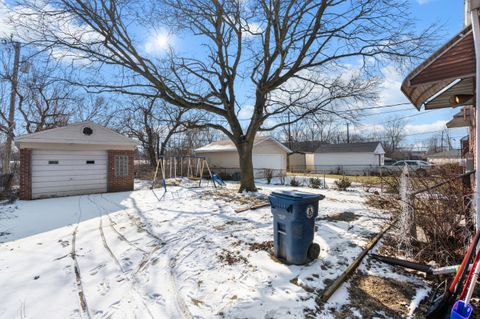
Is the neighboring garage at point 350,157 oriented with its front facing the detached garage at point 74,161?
no

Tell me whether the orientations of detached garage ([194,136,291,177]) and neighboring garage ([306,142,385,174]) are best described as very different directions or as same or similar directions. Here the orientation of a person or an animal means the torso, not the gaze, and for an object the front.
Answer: same or similar directions

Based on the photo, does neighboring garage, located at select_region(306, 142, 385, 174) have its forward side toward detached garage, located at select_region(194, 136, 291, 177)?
no

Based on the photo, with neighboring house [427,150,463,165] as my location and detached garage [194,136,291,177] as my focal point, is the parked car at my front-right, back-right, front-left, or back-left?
front-left

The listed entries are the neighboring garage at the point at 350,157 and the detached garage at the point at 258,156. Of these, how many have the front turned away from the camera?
0

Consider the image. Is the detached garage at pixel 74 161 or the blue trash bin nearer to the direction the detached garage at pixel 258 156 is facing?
the blue trash bin

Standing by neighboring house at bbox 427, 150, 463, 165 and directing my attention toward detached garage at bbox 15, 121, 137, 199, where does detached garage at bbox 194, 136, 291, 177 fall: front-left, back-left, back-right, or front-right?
front-right

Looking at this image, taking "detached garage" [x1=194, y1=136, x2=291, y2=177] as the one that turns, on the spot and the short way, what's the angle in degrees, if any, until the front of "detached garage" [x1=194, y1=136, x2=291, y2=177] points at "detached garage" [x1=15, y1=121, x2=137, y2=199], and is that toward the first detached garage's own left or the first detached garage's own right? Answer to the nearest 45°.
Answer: approximately 90° to the first detached garage's own right

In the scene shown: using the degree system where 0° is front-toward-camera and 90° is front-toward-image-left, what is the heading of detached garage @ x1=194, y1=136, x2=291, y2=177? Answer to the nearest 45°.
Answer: approximately 315°

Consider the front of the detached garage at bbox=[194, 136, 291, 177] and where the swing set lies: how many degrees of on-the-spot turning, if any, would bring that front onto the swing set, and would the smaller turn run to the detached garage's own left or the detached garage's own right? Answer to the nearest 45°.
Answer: approximately 90° to the detached garage's own right
